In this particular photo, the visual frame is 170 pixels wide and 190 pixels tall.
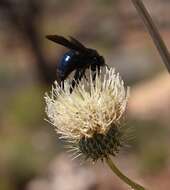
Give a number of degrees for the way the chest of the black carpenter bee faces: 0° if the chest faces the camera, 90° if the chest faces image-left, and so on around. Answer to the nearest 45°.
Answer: approximately 270°
